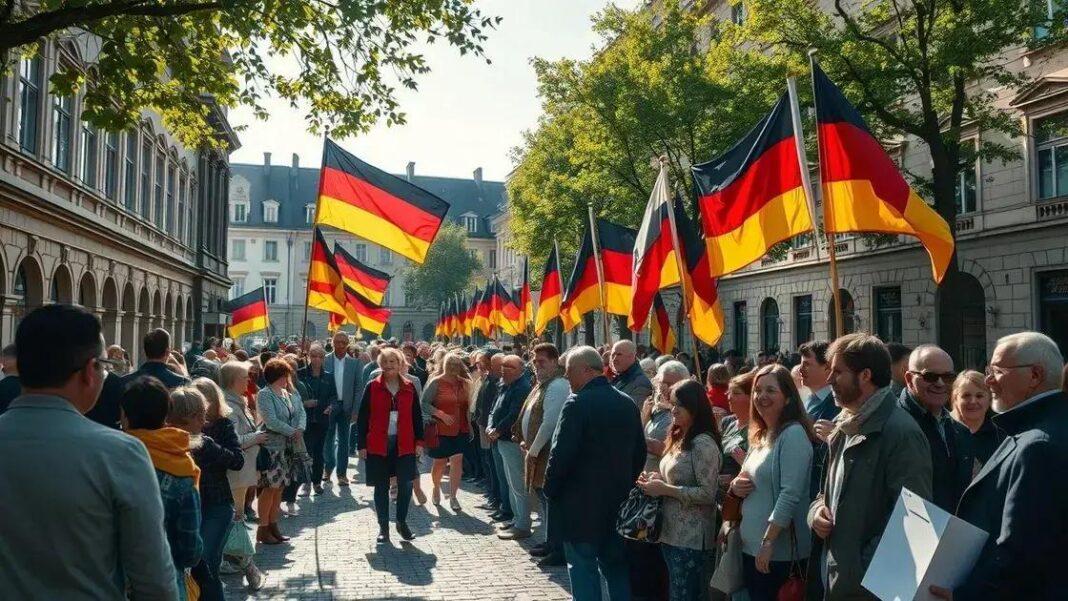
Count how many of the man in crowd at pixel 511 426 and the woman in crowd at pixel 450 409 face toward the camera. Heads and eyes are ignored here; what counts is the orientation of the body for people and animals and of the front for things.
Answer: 1

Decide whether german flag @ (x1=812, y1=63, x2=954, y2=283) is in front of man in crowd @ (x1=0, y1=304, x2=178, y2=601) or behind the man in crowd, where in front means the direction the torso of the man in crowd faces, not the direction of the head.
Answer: in front

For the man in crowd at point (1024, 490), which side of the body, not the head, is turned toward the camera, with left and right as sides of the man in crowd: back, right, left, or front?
left

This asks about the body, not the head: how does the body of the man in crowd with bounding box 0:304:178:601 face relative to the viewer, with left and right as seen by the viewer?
facing away from the viewer and to the right of the viewer

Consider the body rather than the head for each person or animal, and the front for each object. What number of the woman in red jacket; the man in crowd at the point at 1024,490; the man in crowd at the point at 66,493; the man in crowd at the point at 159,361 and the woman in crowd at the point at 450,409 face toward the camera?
2

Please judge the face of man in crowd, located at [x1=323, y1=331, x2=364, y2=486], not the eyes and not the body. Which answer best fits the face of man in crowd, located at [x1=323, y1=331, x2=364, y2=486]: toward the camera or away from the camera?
toward the camera

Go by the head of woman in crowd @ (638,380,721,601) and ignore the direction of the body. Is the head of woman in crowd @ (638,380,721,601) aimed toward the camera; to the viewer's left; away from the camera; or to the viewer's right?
to the viewer's left

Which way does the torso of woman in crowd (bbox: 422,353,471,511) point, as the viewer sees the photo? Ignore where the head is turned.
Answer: toward the camera

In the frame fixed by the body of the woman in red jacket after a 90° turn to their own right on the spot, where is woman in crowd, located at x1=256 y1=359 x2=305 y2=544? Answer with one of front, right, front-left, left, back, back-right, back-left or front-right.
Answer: front

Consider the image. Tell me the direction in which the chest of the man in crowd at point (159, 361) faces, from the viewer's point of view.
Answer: away from the camera

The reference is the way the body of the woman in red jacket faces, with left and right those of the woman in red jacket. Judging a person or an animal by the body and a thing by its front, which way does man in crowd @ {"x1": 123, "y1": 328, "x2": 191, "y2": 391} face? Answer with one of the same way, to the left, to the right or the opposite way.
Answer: the opposite way

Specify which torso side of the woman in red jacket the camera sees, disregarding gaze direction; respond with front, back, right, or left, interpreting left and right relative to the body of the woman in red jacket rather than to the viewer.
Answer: front

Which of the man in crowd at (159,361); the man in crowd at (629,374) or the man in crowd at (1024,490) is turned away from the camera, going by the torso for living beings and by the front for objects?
the man in crowd at (159,361)

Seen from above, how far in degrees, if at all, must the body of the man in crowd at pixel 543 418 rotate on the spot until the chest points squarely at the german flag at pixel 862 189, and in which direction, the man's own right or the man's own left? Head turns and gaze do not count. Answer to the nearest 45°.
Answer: approximately 135° to the man's own left
